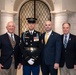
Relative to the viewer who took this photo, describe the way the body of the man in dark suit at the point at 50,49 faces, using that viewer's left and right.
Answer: facing the viewer and to the left of the viewer

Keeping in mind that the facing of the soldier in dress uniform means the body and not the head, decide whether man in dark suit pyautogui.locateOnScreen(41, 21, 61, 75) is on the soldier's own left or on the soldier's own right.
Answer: on the soldier's own left

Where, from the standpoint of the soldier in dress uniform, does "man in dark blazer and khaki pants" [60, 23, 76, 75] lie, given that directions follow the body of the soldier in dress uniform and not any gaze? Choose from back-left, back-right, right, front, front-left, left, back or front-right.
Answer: left

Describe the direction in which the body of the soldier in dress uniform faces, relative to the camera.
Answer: toward the camera

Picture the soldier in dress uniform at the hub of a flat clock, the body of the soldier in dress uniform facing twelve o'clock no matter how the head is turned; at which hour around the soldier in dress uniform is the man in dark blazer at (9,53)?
The man in dark blazer is roughly at 3 o'clock from the soldier in dress uniform.

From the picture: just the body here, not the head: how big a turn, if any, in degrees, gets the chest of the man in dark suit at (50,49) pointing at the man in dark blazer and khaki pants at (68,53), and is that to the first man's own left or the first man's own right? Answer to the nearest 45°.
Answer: approximately 135° to the first man's own left

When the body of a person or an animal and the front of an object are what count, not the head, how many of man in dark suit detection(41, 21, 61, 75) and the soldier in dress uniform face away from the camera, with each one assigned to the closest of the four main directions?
0

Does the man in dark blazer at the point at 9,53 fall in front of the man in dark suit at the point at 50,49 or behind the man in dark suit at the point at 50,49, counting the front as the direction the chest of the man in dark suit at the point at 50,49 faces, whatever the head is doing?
in front
